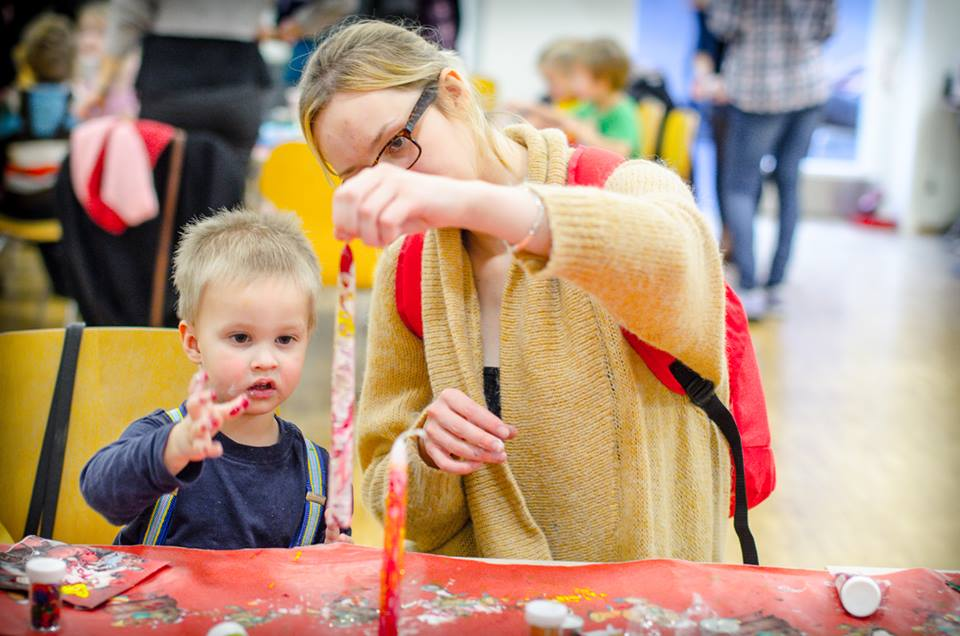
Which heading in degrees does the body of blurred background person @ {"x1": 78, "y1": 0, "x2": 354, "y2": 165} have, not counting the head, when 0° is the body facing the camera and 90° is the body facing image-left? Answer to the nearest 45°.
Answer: approximately 180°

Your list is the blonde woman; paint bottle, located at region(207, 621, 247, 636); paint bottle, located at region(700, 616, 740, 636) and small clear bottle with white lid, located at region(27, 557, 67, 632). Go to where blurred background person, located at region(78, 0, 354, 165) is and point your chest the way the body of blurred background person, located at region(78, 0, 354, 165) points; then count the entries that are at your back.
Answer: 4

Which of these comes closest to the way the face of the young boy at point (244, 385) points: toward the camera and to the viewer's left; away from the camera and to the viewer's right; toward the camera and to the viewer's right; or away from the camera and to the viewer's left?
toward the camera and to the viewer's right
